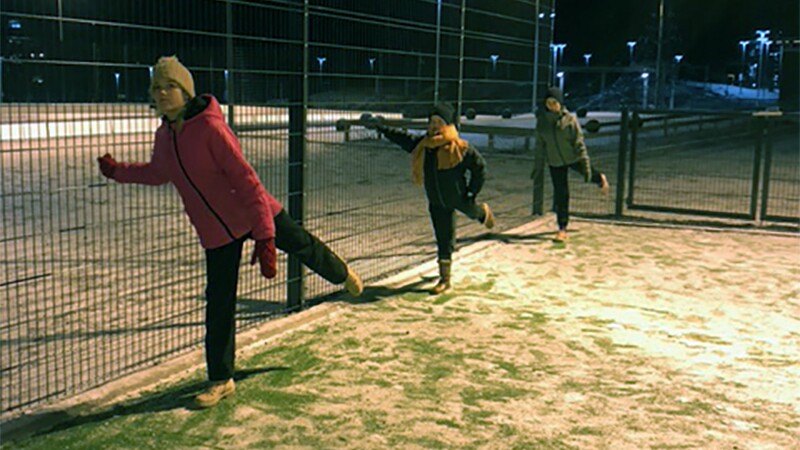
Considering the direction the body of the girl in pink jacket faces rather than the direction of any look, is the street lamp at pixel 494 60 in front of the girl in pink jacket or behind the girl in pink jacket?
behind

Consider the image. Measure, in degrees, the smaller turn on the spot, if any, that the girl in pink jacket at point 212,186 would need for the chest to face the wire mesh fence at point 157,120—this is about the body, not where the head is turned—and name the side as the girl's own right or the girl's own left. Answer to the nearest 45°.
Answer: approximately 135° to the girl's own right

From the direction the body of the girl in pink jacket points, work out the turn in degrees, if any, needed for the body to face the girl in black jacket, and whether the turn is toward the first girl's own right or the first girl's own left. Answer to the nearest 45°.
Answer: approximately 180°

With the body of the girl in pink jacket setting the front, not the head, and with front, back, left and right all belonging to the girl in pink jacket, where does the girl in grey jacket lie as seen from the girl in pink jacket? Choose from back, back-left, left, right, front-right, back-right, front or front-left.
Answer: back

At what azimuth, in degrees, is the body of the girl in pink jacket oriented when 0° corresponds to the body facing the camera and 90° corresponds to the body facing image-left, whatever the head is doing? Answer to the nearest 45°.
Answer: approximately 45°
